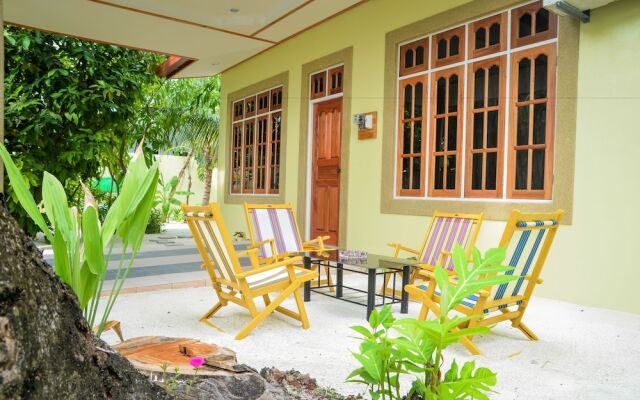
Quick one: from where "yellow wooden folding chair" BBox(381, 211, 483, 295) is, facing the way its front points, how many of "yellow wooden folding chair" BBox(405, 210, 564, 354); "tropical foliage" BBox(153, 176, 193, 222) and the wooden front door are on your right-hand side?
2

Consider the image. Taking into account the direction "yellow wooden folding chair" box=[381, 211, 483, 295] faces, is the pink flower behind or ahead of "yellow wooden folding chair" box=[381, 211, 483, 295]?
ahead

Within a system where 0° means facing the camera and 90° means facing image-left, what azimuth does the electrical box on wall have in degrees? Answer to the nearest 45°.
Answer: approximately 45°

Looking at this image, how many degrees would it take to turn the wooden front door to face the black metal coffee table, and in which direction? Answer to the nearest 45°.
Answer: approximately 45° to its left

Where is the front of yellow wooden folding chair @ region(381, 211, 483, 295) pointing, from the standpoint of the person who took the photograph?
facing the viewer and to the left of the viewer

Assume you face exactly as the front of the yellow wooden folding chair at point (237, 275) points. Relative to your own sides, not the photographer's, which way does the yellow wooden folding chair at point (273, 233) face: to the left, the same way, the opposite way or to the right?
to the right

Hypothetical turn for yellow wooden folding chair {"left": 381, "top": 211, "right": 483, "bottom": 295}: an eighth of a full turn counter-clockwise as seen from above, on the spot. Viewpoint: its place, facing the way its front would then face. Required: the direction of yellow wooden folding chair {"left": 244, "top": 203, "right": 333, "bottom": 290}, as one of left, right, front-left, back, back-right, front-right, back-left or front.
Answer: right

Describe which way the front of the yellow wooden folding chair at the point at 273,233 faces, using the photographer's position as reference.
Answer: facing the viewer and to the right of the viewer

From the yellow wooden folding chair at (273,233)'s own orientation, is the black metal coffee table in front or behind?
in front

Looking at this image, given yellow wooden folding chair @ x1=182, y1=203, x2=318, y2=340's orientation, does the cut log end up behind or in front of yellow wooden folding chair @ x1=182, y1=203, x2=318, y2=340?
behind

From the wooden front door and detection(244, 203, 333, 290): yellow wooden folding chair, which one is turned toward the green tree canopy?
the wooden front door

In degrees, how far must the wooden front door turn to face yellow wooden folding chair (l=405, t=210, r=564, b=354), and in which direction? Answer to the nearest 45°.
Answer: approximately 45° to its left

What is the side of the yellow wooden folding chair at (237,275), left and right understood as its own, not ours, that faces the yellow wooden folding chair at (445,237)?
front

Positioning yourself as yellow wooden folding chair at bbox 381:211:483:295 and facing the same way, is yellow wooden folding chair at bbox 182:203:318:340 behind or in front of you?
in front
